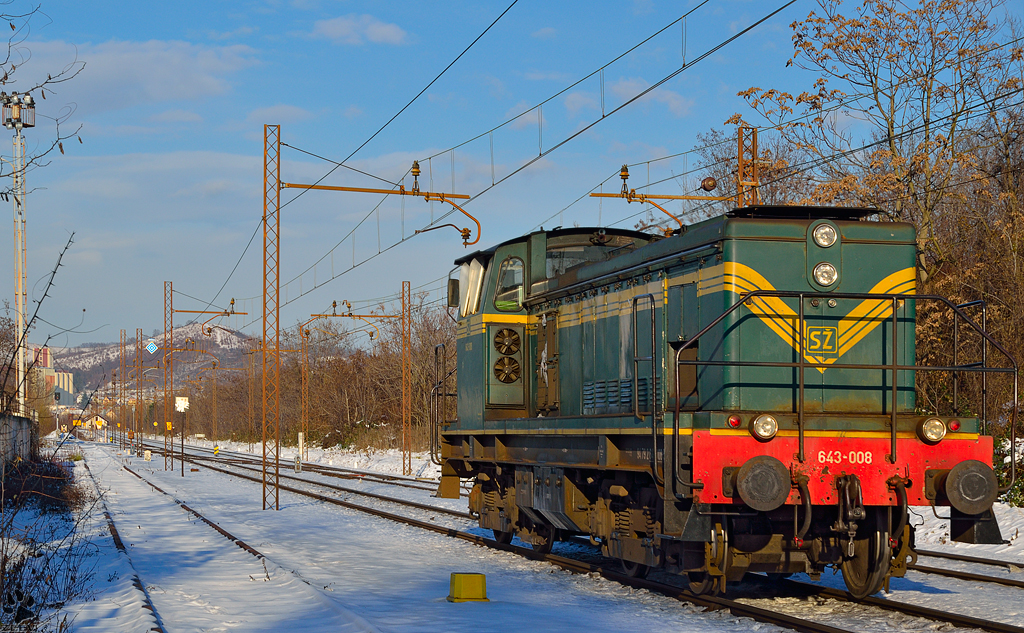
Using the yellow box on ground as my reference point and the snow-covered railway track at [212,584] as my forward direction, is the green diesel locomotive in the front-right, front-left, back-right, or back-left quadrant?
back-right

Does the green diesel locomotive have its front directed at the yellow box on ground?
no

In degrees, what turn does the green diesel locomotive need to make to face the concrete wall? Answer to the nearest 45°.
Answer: approximately 180°

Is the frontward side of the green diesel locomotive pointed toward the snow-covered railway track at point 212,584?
no
